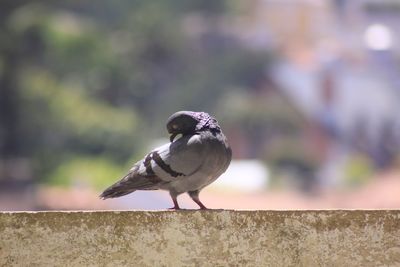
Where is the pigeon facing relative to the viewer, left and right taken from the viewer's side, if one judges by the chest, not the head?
facing to the right of the viewer
